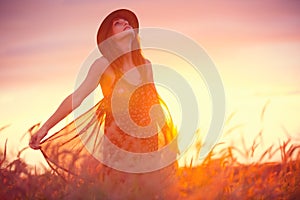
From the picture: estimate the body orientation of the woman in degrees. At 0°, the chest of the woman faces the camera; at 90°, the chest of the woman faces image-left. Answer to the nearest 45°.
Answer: approximately 315°
